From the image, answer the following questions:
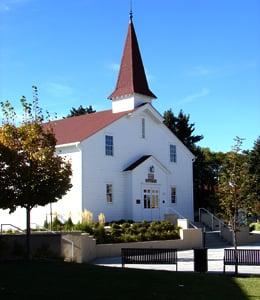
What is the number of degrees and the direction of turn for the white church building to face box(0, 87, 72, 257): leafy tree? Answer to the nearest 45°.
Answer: approximately 45° to its right

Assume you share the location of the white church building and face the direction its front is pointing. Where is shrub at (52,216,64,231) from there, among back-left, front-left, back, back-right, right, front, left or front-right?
right

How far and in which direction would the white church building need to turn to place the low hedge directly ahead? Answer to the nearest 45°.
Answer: approximately 45° to its right

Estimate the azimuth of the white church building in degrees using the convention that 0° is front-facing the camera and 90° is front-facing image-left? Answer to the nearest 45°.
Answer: approximately 315°

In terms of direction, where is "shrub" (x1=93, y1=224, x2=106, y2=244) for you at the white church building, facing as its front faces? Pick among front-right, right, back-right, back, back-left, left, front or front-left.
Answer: front-right
